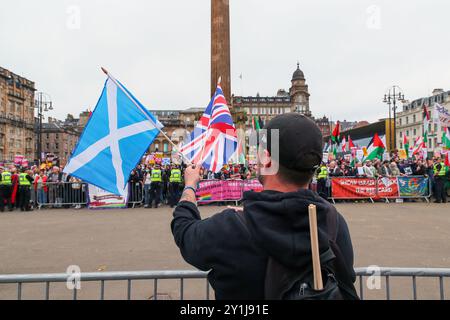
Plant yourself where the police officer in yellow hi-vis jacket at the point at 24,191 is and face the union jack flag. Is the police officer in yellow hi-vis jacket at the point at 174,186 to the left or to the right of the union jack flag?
left

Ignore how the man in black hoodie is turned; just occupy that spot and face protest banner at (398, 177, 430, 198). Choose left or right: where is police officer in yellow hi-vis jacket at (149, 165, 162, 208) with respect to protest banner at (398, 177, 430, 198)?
left

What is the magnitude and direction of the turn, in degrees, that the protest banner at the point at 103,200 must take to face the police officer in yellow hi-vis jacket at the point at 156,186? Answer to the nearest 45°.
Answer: approximately 90° to its left

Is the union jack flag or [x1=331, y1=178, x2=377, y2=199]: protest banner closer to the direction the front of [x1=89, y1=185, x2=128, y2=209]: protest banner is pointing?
the union jack flag

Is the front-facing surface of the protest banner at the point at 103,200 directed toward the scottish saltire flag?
yes

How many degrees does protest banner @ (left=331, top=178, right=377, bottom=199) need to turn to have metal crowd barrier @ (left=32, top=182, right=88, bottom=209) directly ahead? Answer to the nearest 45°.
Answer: approximately 90° to its right

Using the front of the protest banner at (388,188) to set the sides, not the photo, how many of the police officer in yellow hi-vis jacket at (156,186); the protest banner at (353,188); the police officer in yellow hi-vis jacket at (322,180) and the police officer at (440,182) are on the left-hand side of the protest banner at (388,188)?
1

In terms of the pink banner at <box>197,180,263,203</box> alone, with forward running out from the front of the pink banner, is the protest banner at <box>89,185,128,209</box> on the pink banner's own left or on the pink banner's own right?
on the pink banner's own right

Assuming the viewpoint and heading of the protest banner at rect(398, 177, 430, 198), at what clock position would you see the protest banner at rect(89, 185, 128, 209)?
the protest banner at rect(89, 185, 128, 209) is roughly at 2 o'clock from the protest banner at rect(398, 177, 430, 198).

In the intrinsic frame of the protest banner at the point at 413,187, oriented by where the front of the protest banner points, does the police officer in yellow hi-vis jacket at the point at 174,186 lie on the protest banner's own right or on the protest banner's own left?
on the protest banner's own right

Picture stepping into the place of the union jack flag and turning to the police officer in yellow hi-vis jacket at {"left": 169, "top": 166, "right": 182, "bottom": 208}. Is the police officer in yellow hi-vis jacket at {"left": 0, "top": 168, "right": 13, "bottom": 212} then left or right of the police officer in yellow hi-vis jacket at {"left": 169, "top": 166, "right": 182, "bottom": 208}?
left

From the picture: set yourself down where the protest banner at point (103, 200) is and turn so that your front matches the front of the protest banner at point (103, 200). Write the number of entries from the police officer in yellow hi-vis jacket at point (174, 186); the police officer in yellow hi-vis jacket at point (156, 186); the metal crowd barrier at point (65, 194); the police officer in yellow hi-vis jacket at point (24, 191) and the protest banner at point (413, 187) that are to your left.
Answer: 3
